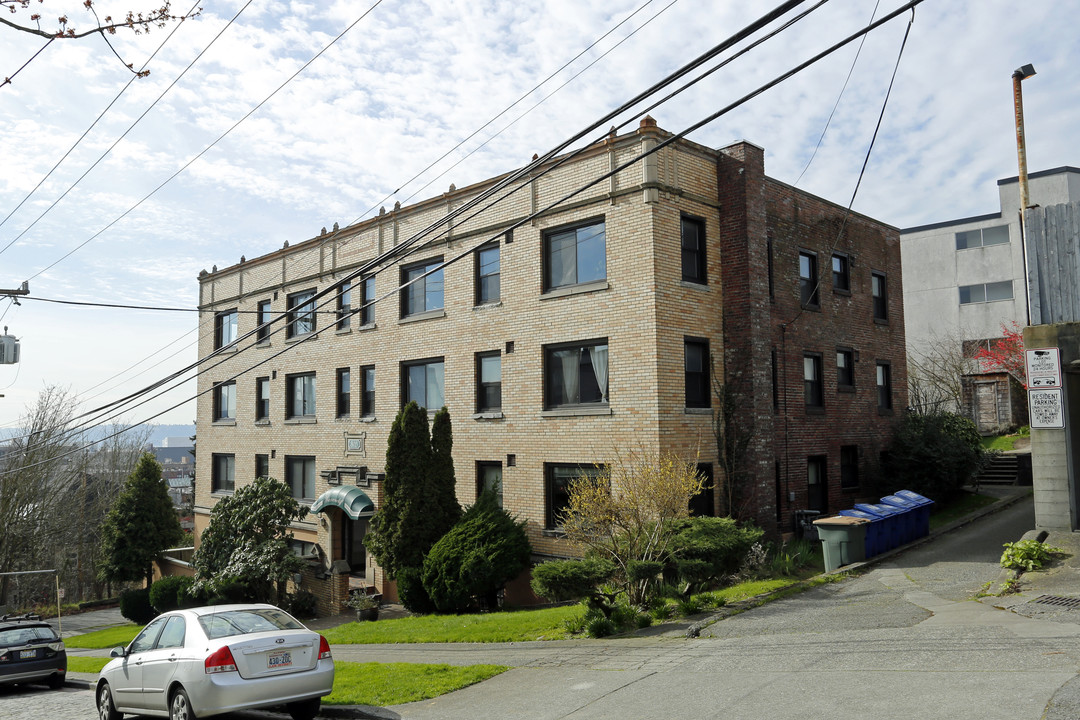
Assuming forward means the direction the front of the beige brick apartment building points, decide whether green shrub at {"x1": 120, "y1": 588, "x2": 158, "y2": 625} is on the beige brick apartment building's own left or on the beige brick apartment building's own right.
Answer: on the beige brick apartment building's own right

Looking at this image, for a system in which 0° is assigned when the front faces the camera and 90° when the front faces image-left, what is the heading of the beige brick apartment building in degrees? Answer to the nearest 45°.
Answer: approximately 45°

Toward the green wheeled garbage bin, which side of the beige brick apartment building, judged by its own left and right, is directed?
left

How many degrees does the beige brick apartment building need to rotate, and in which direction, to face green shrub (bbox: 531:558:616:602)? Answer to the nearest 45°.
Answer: approximately 45° to its left

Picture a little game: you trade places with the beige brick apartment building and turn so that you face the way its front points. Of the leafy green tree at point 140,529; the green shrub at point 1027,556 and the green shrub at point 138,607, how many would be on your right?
2
